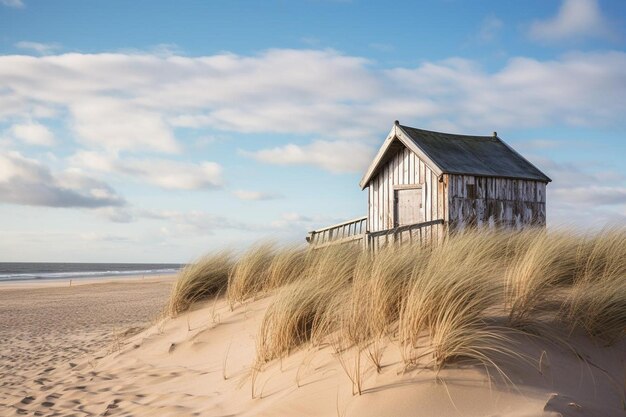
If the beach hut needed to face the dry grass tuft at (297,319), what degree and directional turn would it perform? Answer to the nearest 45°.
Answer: approximately 45° to its left

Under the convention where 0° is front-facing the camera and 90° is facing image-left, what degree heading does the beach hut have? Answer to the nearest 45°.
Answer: approximately 45°

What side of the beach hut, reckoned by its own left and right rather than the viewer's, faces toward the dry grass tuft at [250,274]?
front

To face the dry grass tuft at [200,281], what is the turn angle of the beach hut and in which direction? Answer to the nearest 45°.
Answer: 0° — it already faces it
